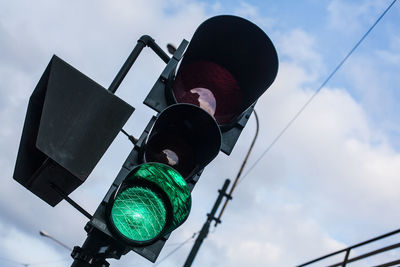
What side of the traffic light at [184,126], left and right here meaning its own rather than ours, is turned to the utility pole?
back

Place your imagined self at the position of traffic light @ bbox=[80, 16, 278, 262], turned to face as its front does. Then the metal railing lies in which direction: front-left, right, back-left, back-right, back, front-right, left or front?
back-left

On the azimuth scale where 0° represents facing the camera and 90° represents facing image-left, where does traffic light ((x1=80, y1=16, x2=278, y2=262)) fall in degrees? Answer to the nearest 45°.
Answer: approximately 0°
